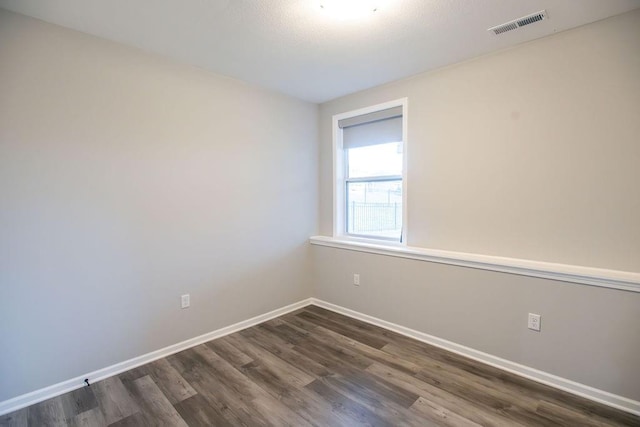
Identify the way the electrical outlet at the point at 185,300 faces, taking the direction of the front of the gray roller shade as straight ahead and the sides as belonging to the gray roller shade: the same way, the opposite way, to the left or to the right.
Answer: to the left

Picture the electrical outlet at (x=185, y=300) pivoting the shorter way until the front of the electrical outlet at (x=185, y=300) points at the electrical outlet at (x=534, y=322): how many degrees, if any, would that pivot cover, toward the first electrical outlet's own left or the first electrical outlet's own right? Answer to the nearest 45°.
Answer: approximately 45° to the first electrical outlet's own left

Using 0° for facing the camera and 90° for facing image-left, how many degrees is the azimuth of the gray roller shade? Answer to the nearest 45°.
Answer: approximately 45°

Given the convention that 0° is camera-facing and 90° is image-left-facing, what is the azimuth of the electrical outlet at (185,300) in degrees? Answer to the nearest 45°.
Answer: approximately 0°

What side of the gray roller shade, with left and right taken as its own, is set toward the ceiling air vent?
left

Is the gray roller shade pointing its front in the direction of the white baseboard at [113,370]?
yes
